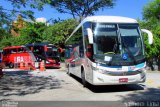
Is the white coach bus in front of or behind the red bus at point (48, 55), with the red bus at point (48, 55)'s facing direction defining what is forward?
in front

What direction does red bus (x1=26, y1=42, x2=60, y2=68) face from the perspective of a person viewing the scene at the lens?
facing the viewer and to the right of the viewer

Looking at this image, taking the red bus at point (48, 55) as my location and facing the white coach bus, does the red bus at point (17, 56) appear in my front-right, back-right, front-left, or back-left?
back-right

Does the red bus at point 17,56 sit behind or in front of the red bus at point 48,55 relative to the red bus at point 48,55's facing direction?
behind

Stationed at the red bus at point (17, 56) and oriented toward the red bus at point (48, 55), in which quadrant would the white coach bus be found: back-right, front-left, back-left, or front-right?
front-right

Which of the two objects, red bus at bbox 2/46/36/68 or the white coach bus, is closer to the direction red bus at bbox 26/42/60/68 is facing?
the white coach bus
